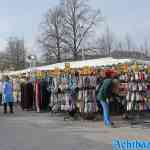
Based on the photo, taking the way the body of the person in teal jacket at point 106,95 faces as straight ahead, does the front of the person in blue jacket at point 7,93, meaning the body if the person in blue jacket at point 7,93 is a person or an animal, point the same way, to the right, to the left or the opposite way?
to the left

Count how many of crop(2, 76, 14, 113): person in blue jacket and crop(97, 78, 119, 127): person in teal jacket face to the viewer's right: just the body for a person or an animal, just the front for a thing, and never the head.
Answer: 1

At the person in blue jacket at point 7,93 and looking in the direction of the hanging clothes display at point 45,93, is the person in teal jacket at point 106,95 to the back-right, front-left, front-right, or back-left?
front-right
